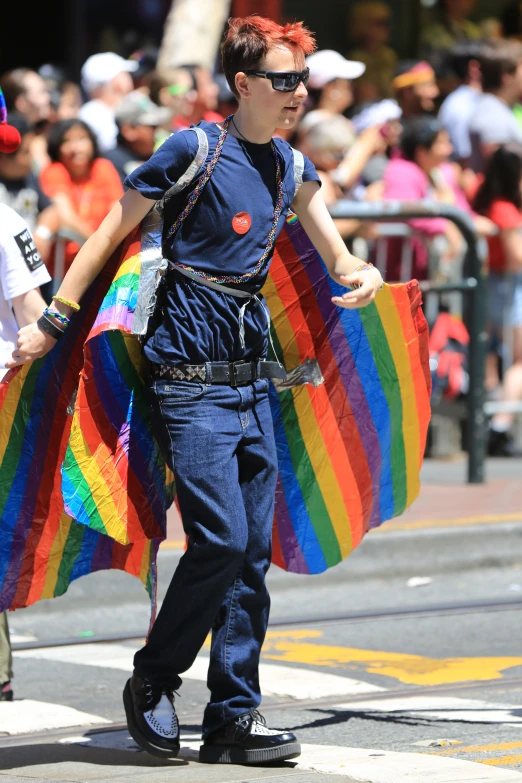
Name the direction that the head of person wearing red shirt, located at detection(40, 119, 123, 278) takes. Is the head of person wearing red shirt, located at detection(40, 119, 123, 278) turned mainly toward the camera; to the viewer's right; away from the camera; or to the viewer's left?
toward the camera

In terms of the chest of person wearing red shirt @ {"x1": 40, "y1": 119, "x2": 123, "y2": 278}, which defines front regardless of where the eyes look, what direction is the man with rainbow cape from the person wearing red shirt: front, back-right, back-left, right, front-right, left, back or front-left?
front

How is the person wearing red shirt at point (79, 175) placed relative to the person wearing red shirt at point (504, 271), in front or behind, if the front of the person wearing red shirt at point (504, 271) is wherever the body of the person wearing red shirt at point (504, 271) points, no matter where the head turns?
behind

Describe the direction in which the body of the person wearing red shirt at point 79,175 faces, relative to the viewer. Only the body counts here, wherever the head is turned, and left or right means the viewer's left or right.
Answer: facing the viewer

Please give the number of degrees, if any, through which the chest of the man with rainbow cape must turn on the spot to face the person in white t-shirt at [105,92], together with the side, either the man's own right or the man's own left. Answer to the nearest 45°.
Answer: approximately 135° to the man's own left

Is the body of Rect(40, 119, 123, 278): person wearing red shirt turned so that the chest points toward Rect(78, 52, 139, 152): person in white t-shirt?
no

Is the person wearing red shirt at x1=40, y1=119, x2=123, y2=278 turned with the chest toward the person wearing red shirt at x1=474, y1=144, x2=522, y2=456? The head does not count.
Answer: no

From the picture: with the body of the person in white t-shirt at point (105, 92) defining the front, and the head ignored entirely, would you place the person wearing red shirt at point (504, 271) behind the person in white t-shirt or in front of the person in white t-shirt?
in front

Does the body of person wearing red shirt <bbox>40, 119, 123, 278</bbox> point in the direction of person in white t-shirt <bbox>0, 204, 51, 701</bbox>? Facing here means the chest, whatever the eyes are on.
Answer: yes
